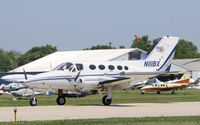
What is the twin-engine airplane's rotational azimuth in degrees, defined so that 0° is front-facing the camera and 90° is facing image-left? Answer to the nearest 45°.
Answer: approximately 45°
